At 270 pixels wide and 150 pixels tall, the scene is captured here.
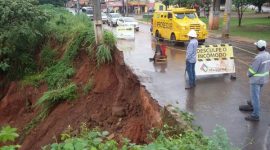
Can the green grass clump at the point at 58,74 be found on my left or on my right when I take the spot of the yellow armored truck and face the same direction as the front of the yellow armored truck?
on my right

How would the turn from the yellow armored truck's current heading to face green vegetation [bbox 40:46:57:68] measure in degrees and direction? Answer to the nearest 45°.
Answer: approximately 90° to its right

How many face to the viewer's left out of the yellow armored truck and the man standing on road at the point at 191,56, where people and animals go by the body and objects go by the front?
1

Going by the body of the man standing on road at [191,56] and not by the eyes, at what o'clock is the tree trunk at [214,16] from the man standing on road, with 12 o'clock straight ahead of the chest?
The tree trunk is roughly at 3 o'clock from the man standing on road.

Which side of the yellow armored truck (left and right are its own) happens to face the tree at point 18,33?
right

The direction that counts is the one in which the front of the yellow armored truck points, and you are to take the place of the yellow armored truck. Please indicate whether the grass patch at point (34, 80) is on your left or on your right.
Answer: on your right

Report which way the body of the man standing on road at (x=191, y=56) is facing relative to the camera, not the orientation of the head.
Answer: to the viewer's left

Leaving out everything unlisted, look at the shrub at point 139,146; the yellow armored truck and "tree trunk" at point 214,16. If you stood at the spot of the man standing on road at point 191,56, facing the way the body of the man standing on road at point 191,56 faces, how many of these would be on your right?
2

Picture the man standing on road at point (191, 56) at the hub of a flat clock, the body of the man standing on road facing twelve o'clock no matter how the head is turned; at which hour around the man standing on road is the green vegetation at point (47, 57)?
The green vegetation is roughly at 1 o'clock from the man standing on road.

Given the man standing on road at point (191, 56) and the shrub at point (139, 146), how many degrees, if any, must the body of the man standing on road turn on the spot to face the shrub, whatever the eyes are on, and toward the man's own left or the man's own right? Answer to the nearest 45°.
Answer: approximately 90° to the man's own left

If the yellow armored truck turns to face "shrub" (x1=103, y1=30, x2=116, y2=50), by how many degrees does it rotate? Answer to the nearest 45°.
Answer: approximately 45° to its right

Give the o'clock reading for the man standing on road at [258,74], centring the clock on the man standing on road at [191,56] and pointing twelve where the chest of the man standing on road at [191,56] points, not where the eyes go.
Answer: the man standing on road at [258,74] is roughly at 8 o'clock from the man standing on road at [191,56].
